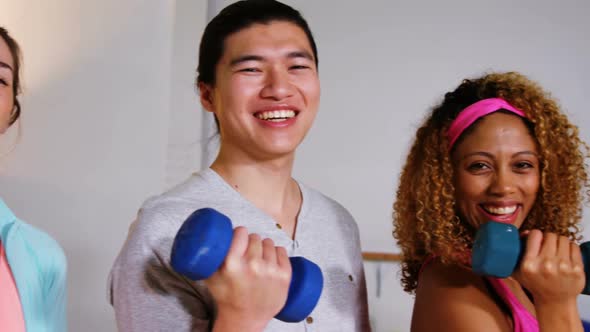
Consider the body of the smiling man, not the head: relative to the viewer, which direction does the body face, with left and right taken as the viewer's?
facing the viewer and to the right of the viewer

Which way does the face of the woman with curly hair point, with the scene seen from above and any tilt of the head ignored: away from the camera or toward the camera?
toward the camera

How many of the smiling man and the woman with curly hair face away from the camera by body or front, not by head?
0

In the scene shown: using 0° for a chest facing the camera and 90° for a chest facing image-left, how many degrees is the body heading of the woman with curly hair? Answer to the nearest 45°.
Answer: approximately 315°

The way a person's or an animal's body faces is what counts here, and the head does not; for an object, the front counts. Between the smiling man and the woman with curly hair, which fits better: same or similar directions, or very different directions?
same or similar directions

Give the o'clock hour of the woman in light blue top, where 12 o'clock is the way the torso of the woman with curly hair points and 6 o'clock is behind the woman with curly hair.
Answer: The woman in light blue top is roughly at 4 o'clock from the woman with curly hair.
